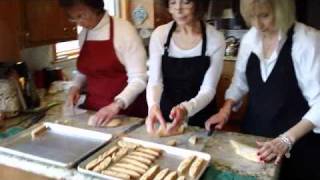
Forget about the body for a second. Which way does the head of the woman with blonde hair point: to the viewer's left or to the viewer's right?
to the viewer's left

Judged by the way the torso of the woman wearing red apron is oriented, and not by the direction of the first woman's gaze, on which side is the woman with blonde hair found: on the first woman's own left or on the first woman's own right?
on the first woman's own left

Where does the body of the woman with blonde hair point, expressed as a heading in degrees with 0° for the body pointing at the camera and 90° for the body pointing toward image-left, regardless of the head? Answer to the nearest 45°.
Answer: approximately 45°

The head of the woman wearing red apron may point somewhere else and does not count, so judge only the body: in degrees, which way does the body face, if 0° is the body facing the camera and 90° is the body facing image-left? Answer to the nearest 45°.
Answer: approximately 45°
